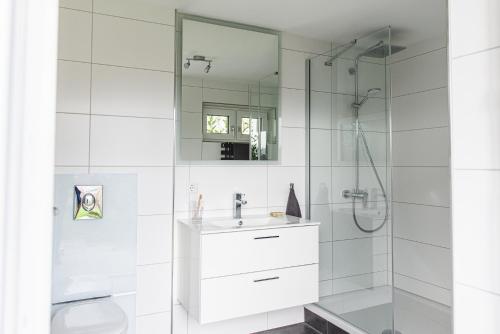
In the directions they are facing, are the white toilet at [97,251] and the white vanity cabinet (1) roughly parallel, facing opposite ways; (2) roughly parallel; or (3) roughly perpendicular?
roughly parallel

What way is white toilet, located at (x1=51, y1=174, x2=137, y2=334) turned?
toward the camera

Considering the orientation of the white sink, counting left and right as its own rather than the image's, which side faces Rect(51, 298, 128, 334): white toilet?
right

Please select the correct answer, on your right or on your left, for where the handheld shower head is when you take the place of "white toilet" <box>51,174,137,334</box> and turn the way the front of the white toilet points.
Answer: on your left

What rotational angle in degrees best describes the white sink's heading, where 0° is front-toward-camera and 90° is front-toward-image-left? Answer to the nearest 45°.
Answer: approximately 315°

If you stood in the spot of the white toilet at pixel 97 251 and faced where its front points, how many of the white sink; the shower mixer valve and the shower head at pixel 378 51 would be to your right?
0

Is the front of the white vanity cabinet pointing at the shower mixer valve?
no

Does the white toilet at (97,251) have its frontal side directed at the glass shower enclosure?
no

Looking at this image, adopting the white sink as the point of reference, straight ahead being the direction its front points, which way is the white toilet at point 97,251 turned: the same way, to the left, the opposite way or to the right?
the same way

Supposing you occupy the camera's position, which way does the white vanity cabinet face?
facing the viewer and to the right of the viewer

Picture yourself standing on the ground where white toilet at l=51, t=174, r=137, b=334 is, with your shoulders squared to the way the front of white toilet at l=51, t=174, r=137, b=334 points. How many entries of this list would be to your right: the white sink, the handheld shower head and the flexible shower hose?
0

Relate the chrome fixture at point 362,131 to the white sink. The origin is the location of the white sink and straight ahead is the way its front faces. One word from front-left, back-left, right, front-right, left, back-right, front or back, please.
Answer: front-left

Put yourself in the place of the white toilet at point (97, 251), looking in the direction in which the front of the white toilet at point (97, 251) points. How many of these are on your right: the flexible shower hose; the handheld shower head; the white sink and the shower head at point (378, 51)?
0
